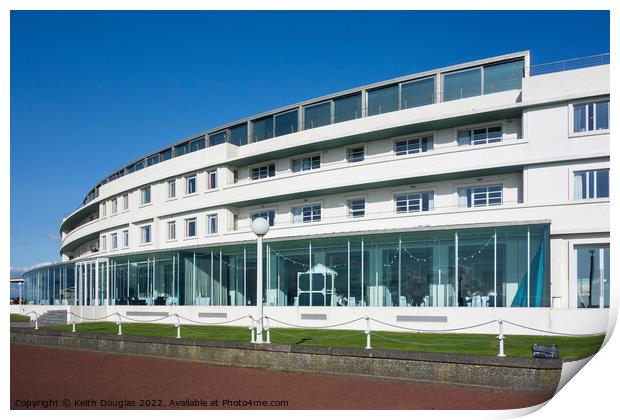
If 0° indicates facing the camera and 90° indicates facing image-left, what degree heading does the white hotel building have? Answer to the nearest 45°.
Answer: approximately 45°
